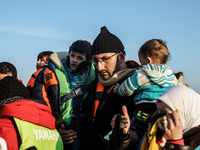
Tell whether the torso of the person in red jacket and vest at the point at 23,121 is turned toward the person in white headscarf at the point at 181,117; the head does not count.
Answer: no

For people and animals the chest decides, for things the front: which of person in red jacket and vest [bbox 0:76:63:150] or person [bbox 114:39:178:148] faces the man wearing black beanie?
person [bbox 114:39:178:148]

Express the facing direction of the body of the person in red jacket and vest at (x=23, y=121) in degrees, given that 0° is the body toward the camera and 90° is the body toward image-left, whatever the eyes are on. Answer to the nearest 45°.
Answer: approximately 135°

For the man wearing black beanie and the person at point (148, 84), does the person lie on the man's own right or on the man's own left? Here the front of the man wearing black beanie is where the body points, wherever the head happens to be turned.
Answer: on the man's own left

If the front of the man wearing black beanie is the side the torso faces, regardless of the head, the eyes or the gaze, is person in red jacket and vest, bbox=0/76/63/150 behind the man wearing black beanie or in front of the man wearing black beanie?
in front

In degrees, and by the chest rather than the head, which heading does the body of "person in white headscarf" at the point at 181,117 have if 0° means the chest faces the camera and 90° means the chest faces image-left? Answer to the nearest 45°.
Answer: approximately 90°

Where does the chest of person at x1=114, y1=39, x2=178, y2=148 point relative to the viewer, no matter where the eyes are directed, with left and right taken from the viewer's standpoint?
facing away from the viewer and to the left of the viewer

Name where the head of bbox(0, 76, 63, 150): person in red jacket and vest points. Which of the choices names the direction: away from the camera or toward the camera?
away from the camera

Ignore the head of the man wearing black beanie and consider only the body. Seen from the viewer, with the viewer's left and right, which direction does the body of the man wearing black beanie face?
facing the viewer and to the left of the viewer

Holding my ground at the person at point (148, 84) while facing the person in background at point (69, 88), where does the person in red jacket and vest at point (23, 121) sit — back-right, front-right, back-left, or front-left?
front-left

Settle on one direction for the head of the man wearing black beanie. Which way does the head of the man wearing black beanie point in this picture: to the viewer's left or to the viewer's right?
to the viewer's left

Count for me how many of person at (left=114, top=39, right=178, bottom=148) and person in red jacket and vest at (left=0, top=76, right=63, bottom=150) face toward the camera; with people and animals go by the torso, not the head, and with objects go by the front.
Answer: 0

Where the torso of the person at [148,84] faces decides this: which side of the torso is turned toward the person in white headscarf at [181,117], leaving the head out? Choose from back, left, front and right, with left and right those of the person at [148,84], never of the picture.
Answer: back
